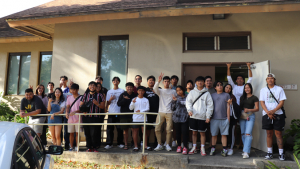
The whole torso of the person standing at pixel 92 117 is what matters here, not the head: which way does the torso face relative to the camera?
toward the camera

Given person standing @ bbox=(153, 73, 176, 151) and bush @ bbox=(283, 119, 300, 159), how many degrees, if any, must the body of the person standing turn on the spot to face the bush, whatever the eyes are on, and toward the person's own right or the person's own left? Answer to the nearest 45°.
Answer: approximately 90° to the person's own left

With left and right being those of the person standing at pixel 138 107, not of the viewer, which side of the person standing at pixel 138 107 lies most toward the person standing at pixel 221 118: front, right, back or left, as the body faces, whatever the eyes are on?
left

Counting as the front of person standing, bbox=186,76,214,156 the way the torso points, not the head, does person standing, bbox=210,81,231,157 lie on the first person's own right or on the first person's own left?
on the first person's own left

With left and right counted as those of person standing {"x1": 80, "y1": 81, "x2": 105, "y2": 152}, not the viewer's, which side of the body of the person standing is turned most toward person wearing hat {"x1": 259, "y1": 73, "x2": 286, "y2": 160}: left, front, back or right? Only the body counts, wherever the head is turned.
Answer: left

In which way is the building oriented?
toward the camera

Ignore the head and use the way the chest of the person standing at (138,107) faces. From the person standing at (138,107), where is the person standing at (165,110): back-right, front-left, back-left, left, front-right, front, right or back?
left
